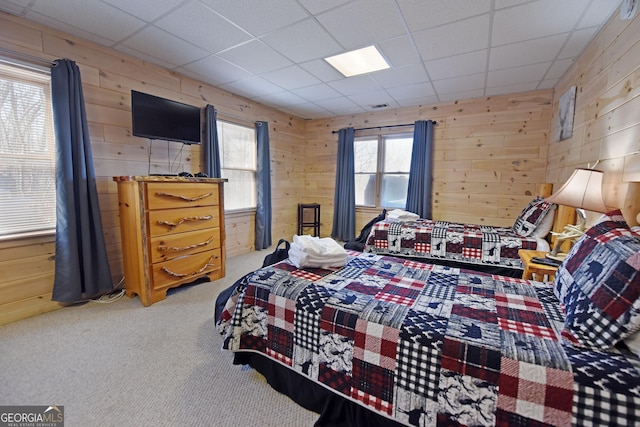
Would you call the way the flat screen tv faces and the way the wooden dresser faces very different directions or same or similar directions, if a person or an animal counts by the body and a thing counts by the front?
same or similar directions

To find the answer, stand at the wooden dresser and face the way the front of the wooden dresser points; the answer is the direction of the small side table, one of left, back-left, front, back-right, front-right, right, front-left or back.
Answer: left

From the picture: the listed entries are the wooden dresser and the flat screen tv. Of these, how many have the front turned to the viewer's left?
0

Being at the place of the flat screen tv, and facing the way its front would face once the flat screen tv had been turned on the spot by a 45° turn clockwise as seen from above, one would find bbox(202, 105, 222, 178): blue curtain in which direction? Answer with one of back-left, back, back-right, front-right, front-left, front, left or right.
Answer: back-left

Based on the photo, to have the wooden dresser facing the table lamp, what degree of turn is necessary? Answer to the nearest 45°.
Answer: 0° — it already faces it

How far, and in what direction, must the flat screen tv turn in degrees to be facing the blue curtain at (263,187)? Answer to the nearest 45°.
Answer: approximately 90° to its left

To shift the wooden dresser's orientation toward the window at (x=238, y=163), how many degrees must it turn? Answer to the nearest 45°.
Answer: approximately 90° to its left

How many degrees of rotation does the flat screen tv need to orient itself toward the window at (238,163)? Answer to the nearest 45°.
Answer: approximately 90° to its left

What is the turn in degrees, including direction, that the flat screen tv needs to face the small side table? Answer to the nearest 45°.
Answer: approximately 90° to its left

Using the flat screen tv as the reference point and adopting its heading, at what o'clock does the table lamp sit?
The table lamp is roughly at 12 o'clock from the flat screen tv.

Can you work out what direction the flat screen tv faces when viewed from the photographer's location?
facing the viewer and to the right of the viewer

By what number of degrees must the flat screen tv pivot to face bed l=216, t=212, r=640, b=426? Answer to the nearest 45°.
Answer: approximately 45° to its right

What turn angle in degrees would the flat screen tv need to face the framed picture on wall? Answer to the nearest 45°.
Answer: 0° — it already faces it

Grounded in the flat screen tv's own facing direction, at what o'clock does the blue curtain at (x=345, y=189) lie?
The blue curtain is roughly at 10 o'clock from the flat screen tv.

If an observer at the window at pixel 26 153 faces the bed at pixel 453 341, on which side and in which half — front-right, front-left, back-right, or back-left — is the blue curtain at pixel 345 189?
front-left

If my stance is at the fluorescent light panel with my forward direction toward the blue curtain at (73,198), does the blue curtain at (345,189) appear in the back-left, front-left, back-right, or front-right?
back-right
